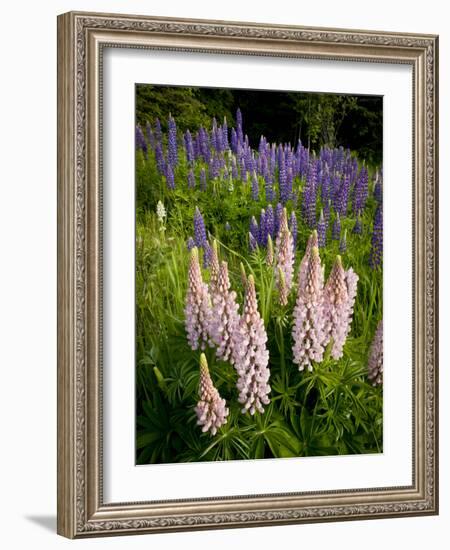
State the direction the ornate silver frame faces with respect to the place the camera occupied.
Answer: facing the viewer and to the right of the viewer
